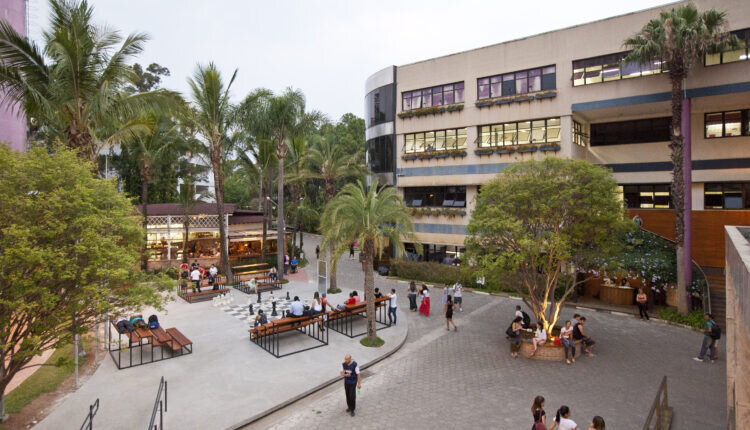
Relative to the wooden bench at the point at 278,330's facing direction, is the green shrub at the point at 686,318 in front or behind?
behind

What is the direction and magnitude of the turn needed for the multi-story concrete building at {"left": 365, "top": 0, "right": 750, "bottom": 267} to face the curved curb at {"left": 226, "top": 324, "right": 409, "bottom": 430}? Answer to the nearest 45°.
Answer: approximately 45° to its left

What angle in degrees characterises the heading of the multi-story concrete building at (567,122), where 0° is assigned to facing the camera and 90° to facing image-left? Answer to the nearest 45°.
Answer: approximately 45°

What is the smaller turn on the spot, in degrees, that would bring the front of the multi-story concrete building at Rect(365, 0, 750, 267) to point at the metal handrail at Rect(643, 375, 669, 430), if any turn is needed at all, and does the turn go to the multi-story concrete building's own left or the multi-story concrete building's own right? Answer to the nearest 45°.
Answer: approximately 45° to the multi-story concrete building's own left

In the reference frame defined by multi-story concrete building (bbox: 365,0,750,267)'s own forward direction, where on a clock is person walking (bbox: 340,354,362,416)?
The person walking is roughly at 11 o'clock from the multi-story concrete building.

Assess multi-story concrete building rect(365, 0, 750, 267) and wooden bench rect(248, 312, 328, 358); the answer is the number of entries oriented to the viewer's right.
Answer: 0

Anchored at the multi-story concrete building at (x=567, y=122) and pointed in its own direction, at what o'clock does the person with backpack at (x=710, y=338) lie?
The person with backpack is roughly at 10 o'clock from the multi-story concrete building.
